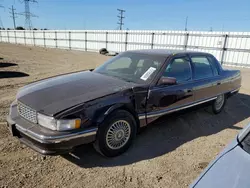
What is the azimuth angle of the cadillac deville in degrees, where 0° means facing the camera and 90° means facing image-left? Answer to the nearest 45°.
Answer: approximately 45°
